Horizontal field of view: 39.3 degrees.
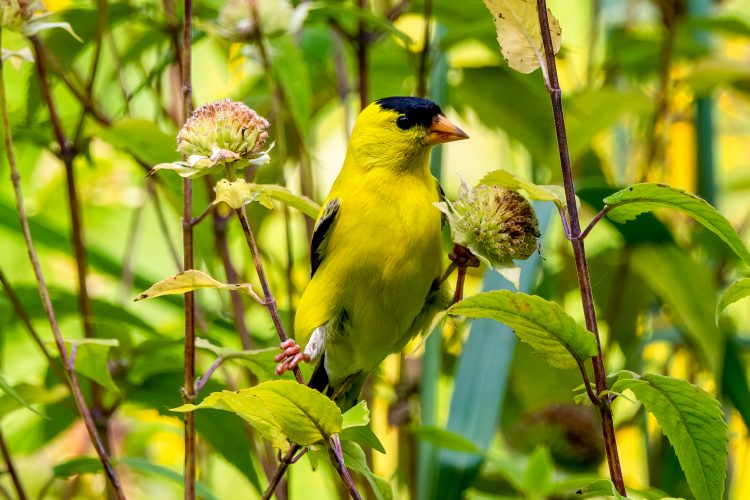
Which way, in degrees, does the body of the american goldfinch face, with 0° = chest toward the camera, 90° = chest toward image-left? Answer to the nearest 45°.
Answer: approximately 315°

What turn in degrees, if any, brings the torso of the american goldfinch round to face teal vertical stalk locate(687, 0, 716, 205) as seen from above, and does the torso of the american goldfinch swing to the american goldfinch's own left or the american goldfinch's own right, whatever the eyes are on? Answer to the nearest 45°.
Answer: approximately 90° to the american goldfinch's own left
